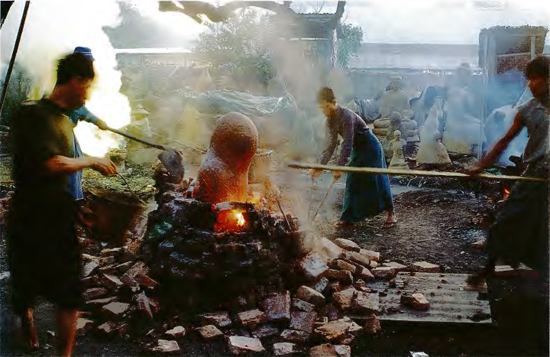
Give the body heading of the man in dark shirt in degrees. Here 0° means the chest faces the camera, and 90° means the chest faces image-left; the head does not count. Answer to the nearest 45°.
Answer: approximately 270°

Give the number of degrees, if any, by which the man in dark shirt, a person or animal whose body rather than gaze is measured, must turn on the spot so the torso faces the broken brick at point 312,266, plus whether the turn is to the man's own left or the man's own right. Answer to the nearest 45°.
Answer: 0° — they already face it

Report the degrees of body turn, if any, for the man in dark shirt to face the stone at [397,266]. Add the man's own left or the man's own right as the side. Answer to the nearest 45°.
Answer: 0° — they already face it
